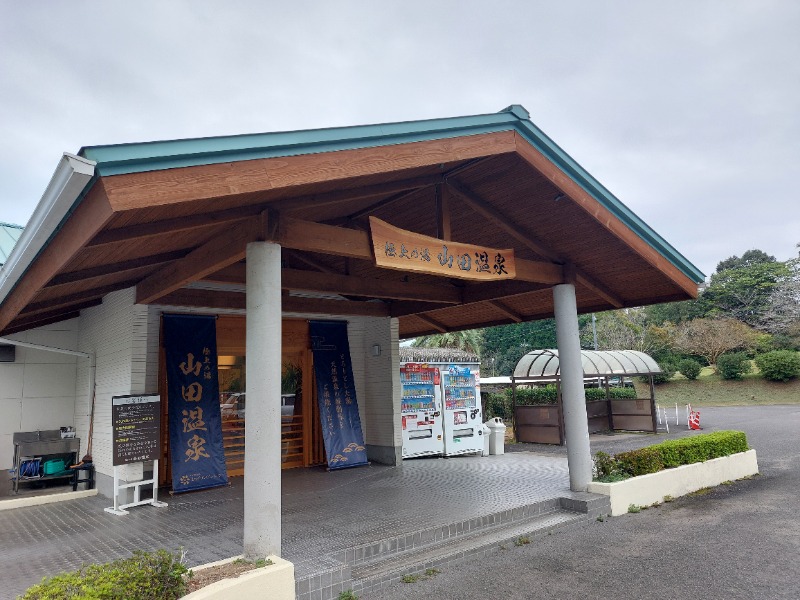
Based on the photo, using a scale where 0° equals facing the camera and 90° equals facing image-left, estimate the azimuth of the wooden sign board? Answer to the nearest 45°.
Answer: approximately 315°

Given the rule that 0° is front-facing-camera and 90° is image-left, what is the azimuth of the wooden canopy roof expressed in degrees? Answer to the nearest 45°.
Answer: approximately 315°

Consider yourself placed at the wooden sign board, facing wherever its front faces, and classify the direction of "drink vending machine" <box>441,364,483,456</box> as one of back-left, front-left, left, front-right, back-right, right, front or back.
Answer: back-left

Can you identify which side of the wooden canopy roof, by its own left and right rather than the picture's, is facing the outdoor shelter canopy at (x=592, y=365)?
left

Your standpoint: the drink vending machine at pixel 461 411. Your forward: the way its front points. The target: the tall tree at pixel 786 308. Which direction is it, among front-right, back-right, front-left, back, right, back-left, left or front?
back-left

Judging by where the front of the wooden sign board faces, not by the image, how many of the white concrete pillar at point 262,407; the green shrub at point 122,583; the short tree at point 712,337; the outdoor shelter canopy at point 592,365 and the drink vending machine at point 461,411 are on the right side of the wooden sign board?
2

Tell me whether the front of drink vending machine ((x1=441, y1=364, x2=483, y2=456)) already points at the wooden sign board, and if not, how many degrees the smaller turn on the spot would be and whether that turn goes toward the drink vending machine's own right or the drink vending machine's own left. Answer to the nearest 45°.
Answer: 0° — it already faces it

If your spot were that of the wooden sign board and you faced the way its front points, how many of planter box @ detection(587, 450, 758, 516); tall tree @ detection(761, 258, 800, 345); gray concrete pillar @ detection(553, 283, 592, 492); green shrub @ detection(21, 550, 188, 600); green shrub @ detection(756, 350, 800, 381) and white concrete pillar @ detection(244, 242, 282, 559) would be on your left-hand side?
4

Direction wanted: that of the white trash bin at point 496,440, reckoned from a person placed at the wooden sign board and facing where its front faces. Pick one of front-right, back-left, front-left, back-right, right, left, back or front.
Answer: back-left

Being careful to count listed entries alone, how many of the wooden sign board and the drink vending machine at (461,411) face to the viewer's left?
0

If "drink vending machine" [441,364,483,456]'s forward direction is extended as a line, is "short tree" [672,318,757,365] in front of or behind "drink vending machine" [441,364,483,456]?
behind

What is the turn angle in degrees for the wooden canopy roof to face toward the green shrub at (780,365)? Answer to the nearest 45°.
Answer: approximately 90° to its left

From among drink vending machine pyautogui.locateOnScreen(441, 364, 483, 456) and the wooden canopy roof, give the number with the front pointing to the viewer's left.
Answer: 0

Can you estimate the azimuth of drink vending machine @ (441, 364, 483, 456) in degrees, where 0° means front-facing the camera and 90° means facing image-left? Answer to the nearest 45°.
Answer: approximately 0°
